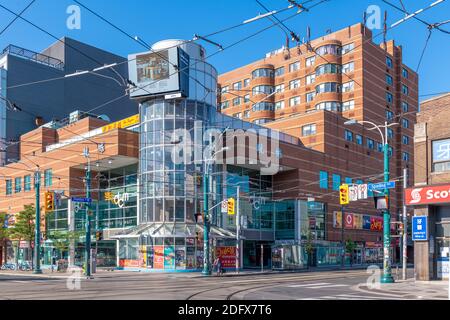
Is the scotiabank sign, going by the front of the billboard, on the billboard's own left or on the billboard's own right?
on the billboard's own left

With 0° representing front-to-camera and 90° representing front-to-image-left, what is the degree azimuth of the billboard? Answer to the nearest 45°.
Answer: approximately 45°

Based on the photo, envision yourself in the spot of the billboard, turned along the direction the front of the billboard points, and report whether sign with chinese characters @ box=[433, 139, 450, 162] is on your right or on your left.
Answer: on your left

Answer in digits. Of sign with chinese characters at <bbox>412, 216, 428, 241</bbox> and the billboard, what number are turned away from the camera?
0

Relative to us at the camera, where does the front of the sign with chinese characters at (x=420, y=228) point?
facing the viewer

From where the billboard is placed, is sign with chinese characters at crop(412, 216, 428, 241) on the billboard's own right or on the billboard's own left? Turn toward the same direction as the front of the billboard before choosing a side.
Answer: on the billboard's own left

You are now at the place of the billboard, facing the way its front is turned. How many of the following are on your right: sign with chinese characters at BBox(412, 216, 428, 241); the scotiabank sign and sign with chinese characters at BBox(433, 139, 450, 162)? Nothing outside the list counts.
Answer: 0
